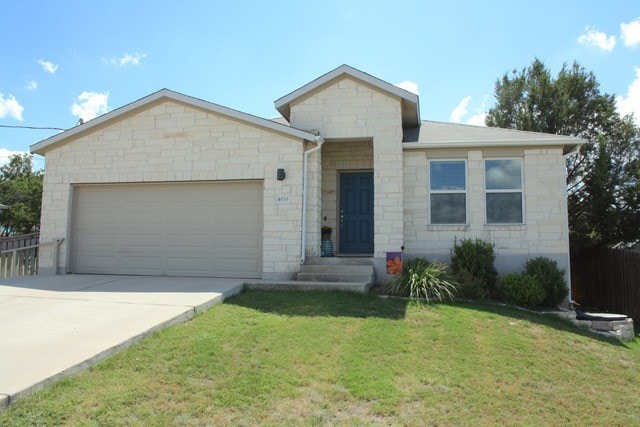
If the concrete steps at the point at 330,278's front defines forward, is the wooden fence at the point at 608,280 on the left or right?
on its left

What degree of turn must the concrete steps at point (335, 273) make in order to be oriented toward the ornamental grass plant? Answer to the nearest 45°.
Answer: approximately 90° to its left

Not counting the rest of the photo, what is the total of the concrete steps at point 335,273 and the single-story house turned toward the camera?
2

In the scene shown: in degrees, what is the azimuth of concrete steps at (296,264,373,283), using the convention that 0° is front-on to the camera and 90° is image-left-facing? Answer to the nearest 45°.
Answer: approximately 0°

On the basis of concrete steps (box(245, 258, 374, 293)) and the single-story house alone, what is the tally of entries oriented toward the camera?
2

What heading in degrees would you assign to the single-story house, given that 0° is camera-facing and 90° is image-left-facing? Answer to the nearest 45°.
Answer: approximately 0°

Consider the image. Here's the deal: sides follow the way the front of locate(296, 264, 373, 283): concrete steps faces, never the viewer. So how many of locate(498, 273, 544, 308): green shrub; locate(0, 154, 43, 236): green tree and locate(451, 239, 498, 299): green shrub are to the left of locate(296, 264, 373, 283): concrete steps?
2

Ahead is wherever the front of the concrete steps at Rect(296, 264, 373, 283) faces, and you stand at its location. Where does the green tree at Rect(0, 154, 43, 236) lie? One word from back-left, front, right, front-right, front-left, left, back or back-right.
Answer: back-right
